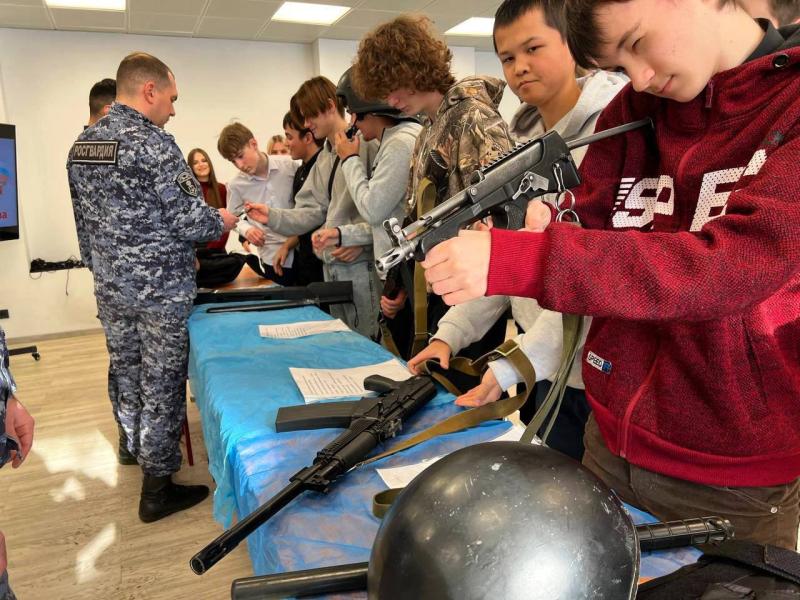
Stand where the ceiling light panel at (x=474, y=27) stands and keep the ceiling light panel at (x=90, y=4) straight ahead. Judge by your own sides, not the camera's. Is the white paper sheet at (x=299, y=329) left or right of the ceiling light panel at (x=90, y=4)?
left

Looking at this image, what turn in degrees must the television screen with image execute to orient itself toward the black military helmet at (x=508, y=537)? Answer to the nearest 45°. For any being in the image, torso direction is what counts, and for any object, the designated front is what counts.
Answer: approximately 45° to its right

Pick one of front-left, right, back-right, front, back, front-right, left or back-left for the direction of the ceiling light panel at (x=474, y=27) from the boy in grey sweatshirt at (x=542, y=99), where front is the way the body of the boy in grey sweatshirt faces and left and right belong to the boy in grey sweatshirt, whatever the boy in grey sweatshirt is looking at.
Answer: back-right

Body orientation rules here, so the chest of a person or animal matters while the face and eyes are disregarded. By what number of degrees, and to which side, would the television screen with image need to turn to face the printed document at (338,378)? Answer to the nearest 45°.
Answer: approximately 45° to its right

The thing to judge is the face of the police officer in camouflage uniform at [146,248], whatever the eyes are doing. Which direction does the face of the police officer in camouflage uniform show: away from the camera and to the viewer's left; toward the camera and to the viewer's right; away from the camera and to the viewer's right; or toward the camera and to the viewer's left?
away from the camera and to the viewer's right

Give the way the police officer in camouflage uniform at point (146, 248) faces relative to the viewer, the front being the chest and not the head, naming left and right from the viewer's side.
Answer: facing away from the viewer and to the right of the viewer

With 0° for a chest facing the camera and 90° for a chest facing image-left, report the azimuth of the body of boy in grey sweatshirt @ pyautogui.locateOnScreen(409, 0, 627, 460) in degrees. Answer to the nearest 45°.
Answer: approximately 45°

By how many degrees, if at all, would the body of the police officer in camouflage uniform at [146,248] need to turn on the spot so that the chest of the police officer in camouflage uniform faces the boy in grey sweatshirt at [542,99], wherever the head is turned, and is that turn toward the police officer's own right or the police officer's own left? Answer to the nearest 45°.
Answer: approximately 90° to the police officer's own right
